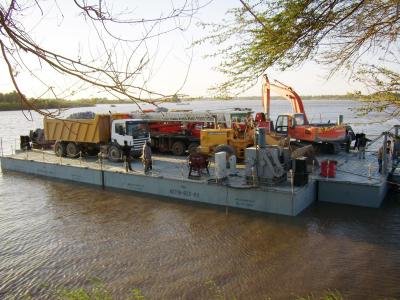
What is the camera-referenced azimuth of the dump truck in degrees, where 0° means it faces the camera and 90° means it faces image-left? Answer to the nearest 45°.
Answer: approximately 315°

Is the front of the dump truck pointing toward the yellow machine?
yes

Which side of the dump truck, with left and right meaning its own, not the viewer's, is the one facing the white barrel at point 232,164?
front

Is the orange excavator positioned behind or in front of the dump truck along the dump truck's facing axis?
in front

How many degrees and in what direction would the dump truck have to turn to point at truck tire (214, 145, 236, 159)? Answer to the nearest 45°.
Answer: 0° — it already faces it

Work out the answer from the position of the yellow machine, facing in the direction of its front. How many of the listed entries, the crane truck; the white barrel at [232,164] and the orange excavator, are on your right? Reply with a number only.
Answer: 1
